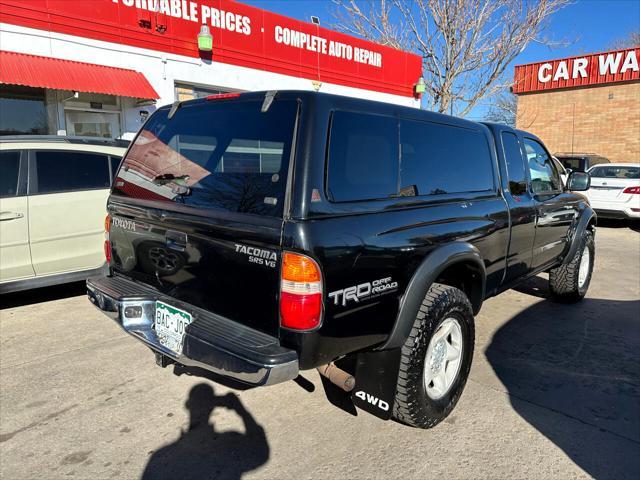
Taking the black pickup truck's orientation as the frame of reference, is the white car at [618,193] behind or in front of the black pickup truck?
in front

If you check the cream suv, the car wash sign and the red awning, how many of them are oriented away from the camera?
0

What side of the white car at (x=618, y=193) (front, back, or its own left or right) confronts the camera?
back

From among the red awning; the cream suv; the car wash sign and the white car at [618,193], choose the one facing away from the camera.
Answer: the white car

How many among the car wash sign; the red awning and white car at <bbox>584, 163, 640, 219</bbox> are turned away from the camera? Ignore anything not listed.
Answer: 1

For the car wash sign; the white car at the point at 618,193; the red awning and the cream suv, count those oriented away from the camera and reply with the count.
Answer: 1

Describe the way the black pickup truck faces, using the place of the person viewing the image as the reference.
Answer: facing away from the viewer and to the right of the viewer

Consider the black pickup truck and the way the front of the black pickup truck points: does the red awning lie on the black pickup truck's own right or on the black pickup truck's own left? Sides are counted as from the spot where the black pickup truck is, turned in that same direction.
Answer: on the black pickup truck's own left

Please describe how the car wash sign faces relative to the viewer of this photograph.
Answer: facing the viewer and to the left of the viewer

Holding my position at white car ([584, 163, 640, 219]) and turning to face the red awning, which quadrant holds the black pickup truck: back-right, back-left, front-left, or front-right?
front-left

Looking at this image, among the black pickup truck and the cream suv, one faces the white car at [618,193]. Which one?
the black pickup truck

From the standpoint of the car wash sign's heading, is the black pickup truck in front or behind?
in front

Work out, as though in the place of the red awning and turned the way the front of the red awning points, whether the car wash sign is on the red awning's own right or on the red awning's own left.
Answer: on the red awning's own left

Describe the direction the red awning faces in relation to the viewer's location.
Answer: facing the viewer and to the right of the viewer
